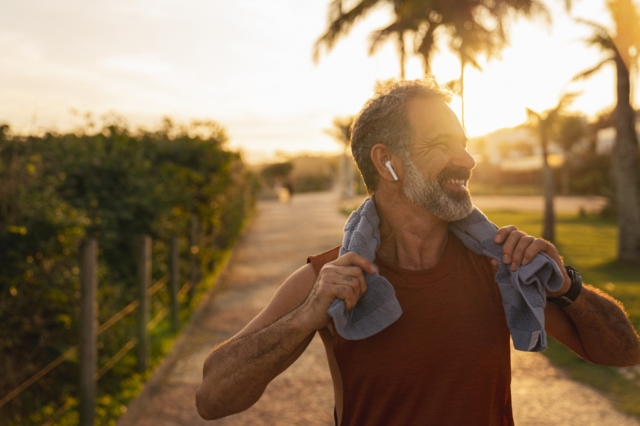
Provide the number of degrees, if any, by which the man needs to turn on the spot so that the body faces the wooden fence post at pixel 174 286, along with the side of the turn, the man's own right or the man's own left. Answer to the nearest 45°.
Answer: approximately 135° to the man's own right

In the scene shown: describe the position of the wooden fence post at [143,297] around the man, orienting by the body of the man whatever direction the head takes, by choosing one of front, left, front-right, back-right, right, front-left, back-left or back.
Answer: back-right

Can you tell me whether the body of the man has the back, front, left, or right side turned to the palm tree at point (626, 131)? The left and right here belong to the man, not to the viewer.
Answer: back

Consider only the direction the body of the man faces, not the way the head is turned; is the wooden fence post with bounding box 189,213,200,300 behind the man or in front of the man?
behind

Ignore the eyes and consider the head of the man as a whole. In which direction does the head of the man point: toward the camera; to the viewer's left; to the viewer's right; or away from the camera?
to the viewer's right

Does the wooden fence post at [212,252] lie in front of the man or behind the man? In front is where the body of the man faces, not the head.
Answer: behind

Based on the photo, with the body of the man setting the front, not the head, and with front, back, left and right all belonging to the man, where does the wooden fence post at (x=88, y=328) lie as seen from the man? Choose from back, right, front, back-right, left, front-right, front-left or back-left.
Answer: back-right

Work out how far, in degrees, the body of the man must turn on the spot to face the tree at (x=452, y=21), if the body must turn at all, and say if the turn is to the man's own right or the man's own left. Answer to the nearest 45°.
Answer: approximately 180°

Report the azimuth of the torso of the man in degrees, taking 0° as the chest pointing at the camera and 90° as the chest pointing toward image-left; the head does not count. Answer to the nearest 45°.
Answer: approximately 0°

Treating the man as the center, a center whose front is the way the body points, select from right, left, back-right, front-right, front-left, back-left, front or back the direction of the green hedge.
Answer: back-right
